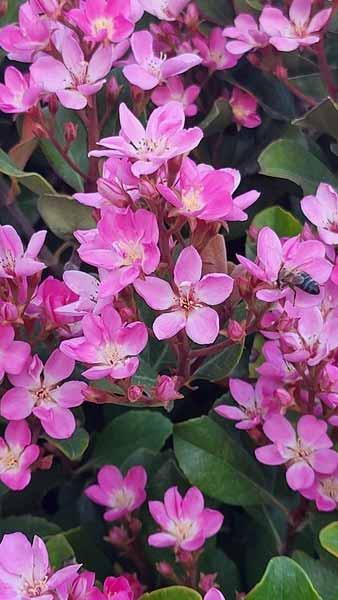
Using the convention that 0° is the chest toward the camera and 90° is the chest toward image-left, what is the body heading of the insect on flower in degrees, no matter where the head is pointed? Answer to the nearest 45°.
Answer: approximately 90°
